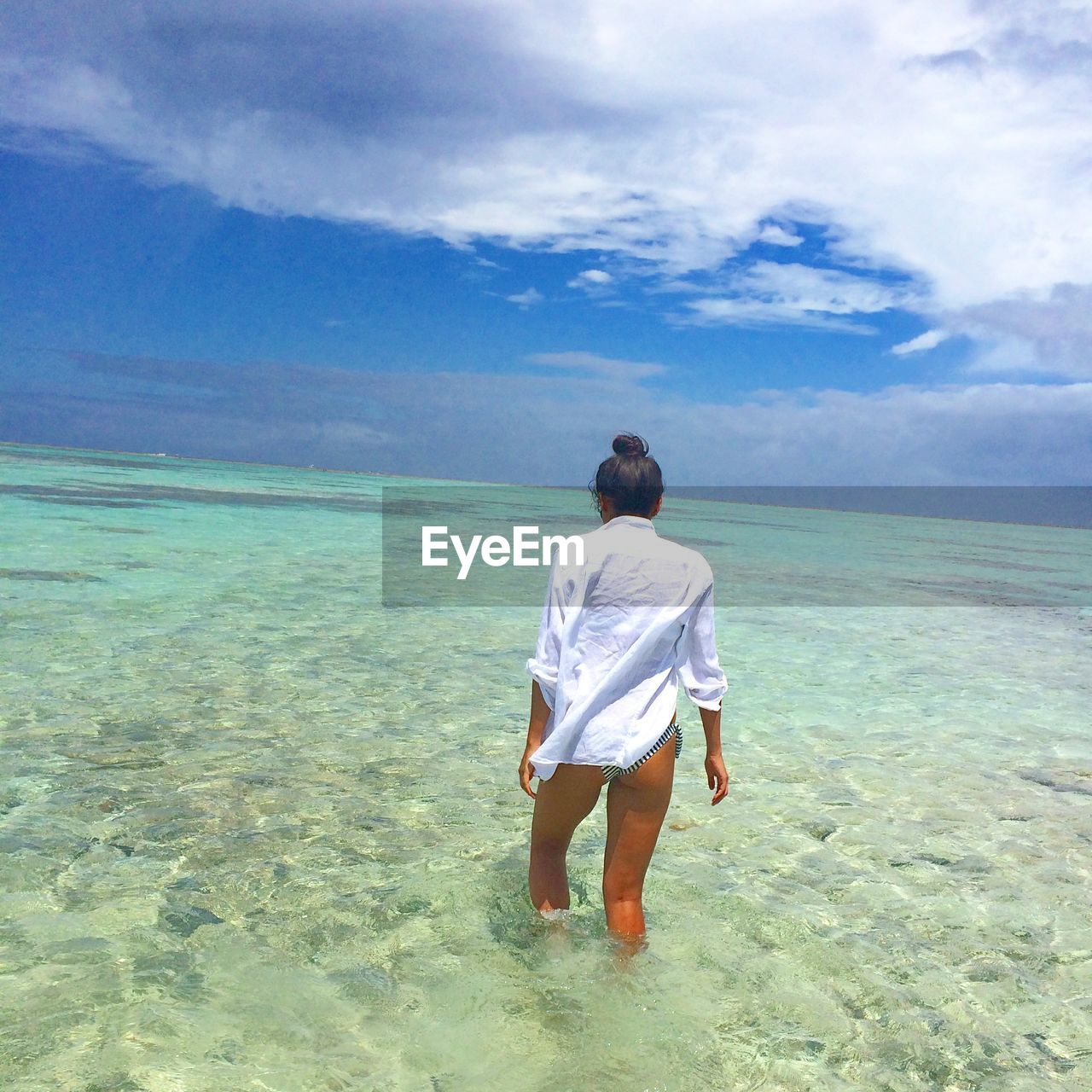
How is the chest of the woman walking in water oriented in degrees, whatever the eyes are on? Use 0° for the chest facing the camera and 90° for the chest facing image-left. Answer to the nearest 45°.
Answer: approximately 180°

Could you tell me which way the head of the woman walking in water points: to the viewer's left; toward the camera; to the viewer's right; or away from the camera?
away from the camera
